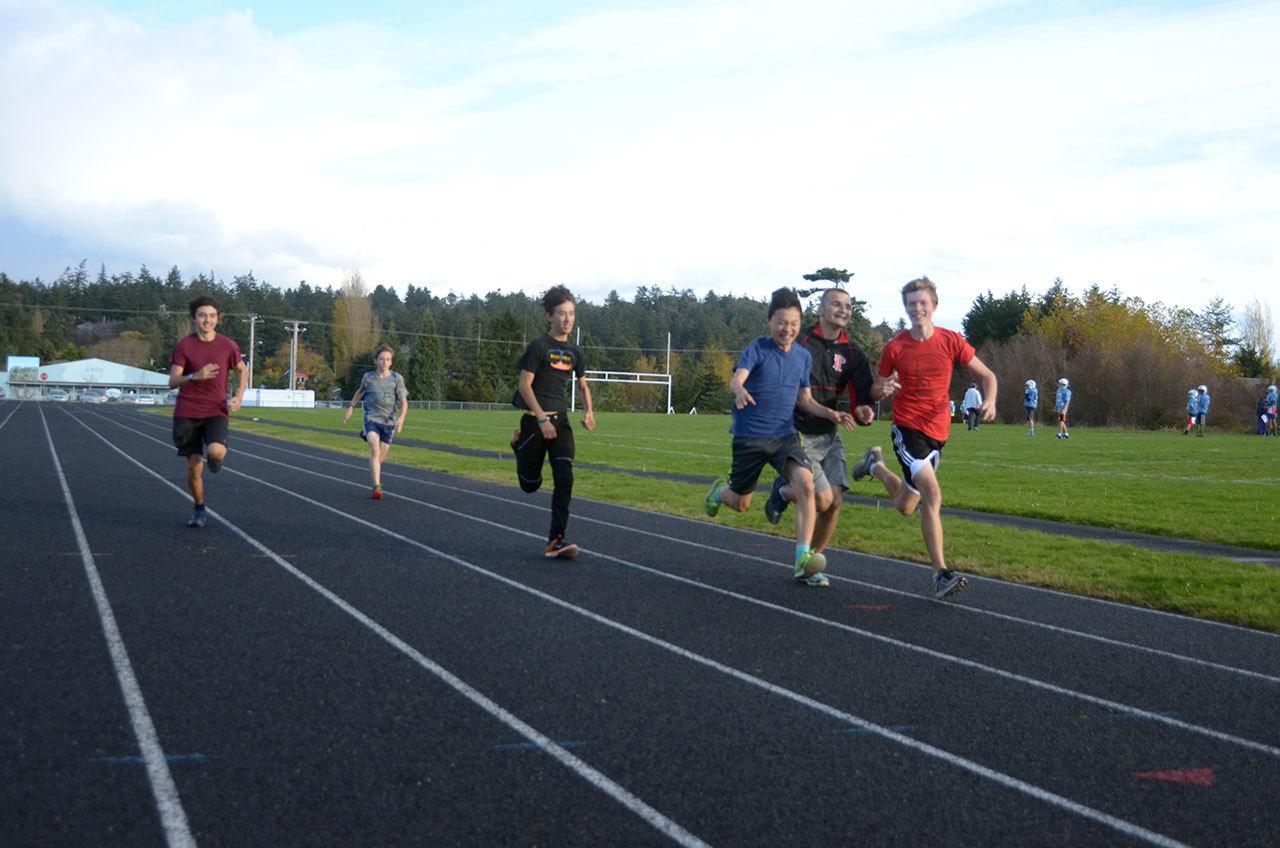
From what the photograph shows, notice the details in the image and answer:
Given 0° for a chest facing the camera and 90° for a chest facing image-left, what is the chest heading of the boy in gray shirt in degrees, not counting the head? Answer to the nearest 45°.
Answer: approximately 0°

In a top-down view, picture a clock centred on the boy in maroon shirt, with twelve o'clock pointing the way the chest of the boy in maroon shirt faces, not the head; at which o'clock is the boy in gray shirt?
The boy in gray shirt is roughly at 7 o'clock from the boy in maroon shirt.

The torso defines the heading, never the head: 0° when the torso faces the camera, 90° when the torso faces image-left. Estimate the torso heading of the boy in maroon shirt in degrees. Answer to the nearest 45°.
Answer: approximately 0°

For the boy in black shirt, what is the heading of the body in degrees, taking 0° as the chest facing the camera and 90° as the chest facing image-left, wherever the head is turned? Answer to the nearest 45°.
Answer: approximately 315°

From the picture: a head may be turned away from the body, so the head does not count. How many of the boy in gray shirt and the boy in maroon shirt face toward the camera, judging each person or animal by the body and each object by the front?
2

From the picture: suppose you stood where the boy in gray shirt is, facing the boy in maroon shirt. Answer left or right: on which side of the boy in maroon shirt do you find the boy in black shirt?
left

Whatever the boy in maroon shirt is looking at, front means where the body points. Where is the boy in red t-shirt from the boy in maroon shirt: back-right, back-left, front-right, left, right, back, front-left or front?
front-left

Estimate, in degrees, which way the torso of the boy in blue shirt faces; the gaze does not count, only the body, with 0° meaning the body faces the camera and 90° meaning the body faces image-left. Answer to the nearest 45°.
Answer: approximately 315°
